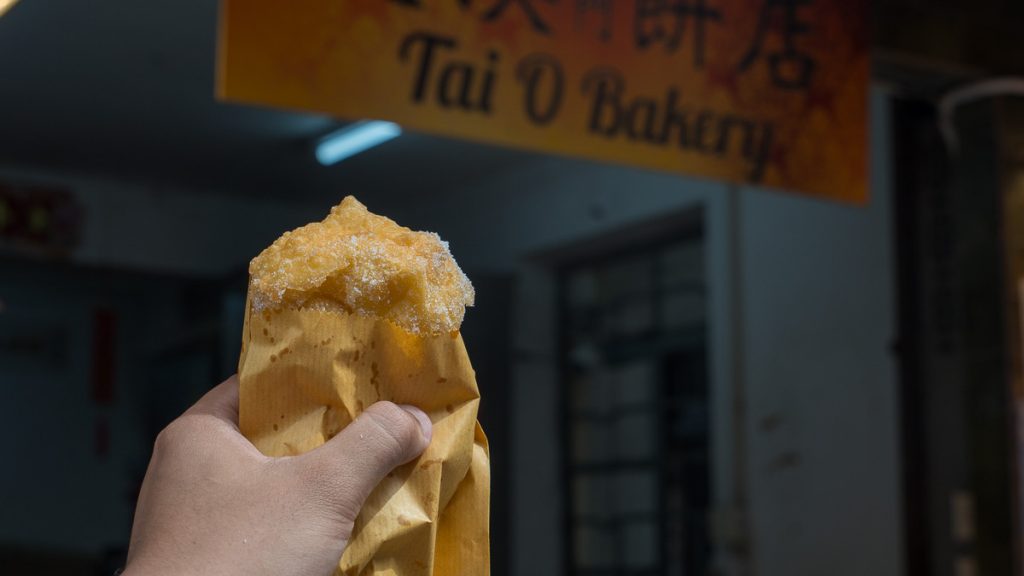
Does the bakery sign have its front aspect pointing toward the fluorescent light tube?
no

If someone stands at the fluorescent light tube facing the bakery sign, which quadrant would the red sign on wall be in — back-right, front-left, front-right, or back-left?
back-right

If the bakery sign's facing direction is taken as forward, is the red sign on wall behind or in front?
behind

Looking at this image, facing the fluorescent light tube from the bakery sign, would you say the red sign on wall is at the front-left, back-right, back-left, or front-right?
front-left

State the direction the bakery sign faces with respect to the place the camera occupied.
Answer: facing the viewer and to the right of the viewer

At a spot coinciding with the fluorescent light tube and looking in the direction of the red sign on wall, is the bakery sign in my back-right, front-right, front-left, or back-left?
back-left

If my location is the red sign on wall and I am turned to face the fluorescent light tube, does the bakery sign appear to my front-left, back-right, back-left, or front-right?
front-right
